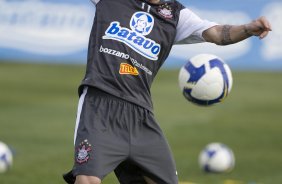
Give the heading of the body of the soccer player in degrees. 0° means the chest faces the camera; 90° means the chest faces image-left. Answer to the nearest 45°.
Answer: approximately 0°

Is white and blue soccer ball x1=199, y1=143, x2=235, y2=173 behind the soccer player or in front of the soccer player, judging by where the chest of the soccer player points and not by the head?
behind

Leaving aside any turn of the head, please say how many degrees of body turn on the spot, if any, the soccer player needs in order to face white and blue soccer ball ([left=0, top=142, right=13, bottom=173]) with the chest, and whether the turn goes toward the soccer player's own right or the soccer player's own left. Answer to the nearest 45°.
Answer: approximately 135° to the soccer player's own right

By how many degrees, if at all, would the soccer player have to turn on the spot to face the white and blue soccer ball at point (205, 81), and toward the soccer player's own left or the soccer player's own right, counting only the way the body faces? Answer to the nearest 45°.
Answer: approximately 135° to the soccer player's own left
